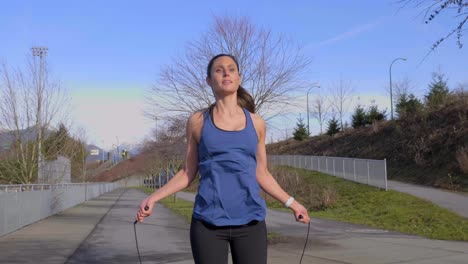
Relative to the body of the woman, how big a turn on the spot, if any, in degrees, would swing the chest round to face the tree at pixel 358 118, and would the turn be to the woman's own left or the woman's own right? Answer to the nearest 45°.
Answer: approximately 180°

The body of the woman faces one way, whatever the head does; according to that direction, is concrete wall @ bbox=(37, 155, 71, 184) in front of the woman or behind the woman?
behind

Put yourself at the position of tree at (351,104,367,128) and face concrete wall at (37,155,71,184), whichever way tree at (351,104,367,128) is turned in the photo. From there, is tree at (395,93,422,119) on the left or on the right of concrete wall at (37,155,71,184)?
left

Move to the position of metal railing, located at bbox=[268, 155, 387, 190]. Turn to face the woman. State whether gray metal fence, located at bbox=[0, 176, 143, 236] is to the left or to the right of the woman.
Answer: right

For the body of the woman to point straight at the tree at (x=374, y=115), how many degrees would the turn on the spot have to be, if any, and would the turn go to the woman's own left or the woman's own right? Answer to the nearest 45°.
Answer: approximately 180°

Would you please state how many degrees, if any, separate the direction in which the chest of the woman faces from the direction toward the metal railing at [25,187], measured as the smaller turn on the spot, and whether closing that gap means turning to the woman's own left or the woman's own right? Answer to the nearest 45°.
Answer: approximately 135° to the woman's own right

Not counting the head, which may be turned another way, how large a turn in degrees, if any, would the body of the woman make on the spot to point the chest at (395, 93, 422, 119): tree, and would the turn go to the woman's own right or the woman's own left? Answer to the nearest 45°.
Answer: approximately 180°

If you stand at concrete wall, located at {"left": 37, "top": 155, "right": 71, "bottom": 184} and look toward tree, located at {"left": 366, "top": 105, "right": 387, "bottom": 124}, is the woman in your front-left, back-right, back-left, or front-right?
back-right

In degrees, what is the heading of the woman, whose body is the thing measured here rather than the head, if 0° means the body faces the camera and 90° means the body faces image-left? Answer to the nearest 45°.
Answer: approximately 0°

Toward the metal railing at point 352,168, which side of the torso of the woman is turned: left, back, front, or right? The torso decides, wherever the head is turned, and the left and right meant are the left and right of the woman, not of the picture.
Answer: back
